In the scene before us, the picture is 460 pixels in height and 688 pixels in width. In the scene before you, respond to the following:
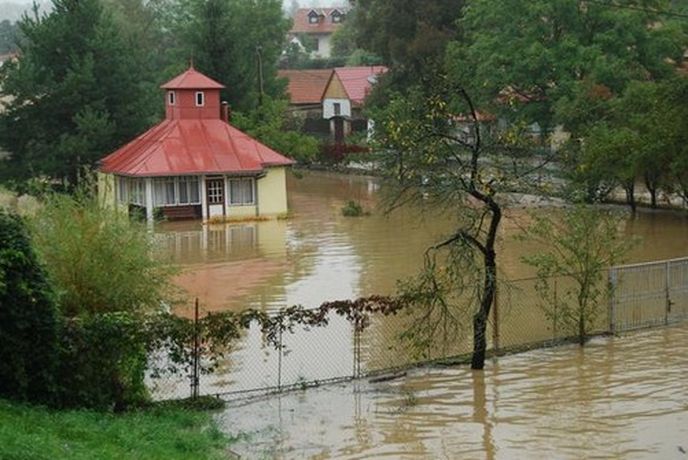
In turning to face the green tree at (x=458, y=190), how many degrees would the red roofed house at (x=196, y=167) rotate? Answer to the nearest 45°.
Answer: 0° — it already faces it

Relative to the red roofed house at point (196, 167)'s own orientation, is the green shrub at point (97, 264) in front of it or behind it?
in front

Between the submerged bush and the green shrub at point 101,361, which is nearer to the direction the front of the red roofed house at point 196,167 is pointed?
the green shrub

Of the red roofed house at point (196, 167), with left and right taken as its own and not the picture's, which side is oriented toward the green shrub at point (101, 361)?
front

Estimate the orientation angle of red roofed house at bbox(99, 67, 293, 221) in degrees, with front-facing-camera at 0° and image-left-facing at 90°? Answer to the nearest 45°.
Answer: approximately 0°

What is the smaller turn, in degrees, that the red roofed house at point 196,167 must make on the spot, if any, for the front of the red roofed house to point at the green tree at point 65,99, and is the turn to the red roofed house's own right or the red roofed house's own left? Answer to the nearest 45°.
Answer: approximately 135° to the red roofed house's own right

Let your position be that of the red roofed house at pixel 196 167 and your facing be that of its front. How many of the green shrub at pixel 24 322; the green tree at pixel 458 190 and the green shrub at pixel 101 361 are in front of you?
3

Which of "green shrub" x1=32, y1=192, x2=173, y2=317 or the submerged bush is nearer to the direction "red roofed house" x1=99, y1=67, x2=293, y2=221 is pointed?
the green shrub

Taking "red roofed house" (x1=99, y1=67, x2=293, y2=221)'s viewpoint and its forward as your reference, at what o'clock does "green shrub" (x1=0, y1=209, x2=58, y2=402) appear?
The green shrub is roughly at 12 o'clock from the red roofed house.
